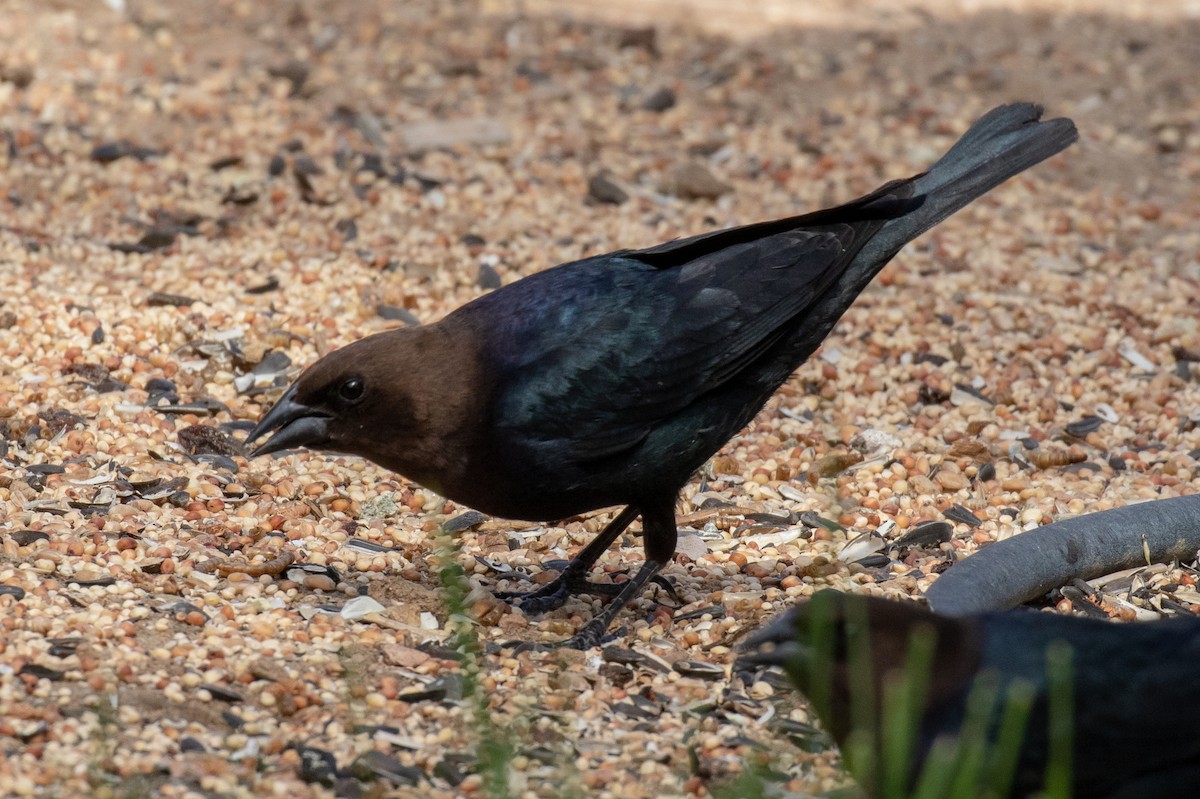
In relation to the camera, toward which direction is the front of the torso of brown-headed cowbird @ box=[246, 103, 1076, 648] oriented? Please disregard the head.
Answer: to the viewer's left

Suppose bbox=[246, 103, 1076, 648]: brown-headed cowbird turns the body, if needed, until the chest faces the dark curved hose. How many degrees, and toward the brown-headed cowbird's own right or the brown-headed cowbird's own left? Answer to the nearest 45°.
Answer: approximately 180°
